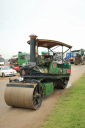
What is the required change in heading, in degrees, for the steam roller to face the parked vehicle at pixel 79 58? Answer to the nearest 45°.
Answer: approximately 135° to its right

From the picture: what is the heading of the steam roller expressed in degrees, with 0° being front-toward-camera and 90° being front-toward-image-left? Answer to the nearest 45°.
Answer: approximately 45°
